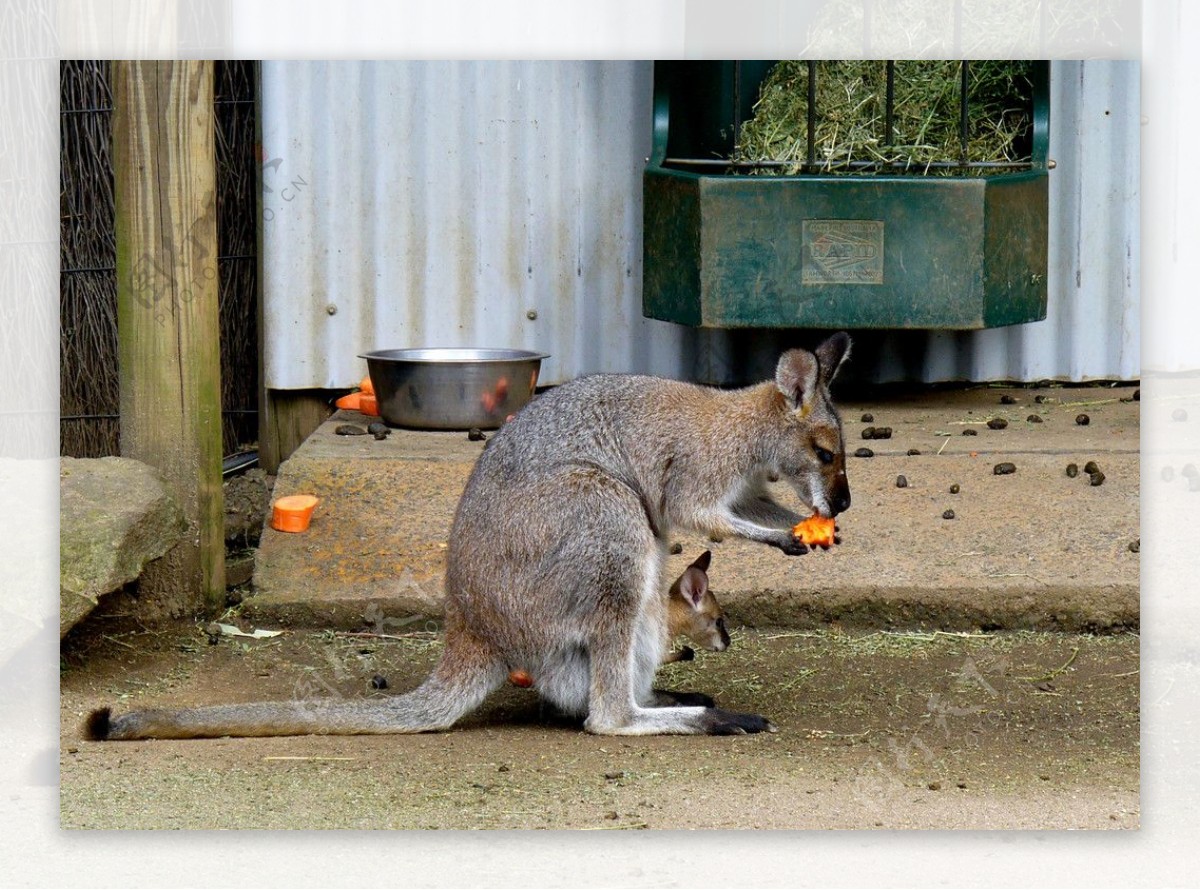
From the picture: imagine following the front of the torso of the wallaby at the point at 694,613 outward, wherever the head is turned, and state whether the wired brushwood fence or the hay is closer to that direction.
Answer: the hay

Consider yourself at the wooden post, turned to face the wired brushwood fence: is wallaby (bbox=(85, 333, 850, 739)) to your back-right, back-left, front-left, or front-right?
back-right

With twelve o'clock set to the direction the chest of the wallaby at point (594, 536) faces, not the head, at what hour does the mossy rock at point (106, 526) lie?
The mossy rock is roughly at 7 o'clock from the wallaby.

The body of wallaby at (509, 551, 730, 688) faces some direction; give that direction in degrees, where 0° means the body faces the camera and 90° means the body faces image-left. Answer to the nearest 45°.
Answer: approximately 270°

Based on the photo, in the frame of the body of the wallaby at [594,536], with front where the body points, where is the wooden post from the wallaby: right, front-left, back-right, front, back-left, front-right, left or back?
back-left

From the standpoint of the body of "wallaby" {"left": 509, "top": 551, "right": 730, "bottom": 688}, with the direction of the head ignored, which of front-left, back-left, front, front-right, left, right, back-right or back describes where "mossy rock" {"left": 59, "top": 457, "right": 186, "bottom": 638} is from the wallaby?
back

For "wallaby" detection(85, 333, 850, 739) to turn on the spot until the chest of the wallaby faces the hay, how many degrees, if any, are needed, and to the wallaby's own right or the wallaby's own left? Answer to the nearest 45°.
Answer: approximately 45° to the wallaby's own left

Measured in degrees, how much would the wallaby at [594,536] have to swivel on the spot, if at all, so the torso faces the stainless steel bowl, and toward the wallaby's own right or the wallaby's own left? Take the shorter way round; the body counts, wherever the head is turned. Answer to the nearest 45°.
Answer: approximately 90° to the wallaby's own left

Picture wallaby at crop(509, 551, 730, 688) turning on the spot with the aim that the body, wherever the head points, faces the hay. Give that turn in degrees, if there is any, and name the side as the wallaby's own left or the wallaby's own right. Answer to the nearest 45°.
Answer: approximately 90° to the wallaby's own left

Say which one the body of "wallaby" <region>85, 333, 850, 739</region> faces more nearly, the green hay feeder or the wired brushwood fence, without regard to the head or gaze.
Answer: the green hay feeder

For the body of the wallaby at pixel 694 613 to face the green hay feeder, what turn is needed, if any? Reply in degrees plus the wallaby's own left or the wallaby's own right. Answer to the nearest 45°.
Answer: approximately 90° to the wallaby's own left

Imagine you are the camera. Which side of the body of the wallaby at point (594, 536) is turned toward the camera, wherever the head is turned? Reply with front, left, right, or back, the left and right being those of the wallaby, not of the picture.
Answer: right
